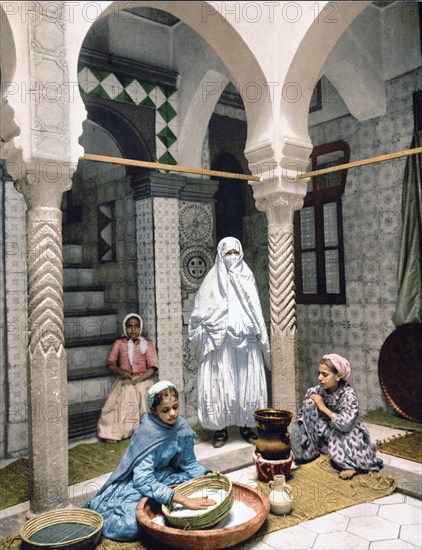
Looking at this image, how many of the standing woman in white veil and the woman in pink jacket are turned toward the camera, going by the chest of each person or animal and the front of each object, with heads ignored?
2

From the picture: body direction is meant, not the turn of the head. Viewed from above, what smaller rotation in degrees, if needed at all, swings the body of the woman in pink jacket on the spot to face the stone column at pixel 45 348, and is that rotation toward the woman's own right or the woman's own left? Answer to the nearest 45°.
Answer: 0° — they already face it

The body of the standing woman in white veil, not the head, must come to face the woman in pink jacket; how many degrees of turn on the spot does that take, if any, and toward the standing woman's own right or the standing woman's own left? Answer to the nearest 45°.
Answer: approximately 135° to the standing woman's own right

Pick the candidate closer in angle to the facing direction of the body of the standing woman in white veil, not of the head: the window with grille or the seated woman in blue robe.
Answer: the seated woman in blue robe

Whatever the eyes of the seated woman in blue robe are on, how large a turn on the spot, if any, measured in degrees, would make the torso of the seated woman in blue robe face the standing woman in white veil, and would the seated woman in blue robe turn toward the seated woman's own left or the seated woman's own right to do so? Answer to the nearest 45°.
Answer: approximately 90° to the seated woman's own left

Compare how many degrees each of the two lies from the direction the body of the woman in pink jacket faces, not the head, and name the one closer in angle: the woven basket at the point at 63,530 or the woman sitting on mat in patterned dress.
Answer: the woven basket

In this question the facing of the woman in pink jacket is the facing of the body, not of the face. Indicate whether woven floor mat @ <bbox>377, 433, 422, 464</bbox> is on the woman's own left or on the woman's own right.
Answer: on the woman's own left

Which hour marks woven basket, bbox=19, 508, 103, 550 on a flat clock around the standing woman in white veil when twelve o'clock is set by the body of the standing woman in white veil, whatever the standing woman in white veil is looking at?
The woven basket is roughly at 1 o'clock from the standing woman in white veil.

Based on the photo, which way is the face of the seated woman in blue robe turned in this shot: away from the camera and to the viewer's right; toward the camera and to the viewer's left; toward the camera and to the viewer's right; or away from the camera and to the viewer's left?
toward the camera and to the viewer's right
